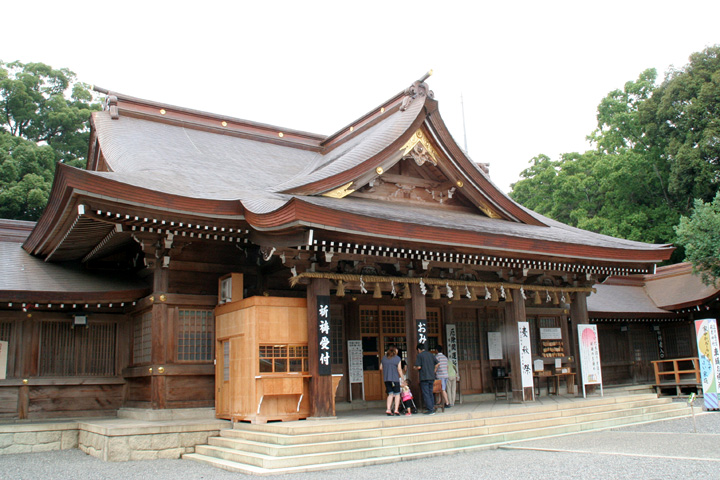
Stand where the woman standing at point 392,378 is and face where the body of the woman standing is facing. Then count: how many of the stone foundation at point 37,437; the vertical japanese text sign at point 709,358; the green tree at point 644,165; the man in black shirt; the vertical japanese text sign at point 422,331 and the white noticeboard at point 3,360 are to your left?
2

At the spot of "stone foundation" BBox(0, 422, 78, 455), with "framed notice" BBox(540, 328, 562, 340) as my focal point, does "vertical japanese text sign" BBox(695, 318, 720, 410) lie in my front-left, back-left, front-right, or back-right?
front-right

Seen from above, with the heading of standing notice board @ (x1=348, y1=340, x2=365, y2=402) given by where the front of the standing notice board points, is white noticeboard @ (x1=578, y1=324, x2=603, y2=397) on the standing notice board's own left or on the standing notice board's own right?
on the standing notice board's own left

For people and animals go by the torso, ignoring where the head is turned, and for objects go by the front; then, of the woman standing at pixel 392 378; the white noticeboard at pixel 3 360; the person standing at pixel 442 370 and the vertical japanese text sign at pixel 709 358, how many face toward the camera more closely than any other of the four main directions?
2

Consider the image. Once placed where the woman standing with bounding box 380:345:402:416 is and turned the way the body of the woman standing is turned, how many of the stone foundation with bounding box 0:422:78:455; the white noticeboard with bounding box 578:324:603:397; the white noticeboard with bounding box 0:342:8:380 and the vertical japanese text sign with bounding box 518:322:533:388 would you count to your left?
2

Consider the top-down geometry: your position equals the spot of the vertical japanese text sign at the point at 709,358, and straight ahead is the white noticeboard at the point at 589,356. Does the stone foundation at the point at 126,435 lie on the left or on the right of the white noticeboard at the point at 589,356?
left

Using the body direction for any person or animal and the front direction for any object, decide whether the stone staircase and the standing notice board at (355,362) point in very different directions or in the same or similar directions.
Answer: same or similar directions

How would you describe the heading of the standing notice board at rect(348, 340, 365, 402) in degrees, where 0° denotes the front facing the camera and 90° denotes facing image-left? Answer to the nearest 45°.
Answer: approximately 315°

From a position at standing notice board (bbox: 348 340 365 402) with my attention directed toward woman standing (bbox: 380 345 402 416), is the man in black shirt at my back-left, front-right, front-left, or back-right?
front-left

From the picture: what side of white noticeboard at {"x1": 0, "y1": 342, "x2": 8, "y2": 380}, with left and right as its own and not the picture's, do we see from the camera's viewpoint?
front

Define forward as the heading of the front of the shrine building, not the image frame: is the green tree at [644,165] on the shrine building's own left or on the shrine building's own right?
on the shrine building's own left

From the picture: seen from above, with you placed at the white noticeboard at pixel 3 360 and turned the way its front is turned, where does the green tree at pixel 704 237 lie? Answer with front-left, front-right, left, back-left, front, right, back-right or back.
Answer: left

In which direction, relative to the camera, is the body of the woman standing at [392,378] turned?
away from the camera

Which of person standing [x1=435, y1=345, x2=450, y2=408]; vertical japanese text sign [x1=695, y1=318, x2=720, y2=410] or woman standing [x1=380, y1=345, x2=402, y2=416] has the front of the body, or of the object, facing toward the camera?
the vertical japanese text sign

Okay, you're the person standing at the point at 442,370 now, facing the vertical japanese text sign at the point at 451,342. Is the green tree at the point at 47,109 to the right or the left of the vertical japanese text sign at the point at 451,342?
left

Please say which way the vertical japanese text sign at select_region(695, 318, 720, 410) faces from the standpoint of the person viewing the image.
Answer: facing the viewer
